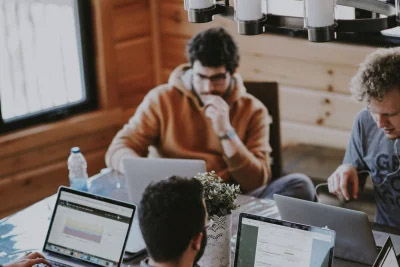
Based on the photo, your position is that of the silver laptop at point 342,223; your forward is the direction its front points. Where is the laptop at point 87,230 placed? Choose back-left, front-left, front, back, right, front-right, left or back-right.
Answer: back-left

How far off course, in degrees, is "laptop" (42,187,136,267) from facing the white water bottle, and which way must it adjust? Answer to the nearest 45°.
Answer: approximately 135° to its right

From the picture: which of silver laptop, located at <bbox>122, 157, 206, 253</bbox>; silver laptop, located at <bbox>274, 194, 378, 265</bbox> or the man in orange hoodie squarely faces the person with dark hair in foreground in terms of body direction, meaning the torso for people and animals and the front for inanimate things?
the man in orange hoodie

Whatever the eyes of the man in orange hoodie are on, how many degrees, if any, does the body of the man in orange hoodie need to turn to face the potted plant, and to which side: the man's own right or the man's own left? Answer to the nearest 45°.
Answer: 0° — they already face it

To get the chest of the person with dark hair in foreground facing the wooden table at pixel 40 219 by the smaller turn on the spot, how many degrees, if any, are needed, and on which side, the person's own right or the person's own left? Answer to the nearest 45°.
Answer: approximately 90° to the person's own left

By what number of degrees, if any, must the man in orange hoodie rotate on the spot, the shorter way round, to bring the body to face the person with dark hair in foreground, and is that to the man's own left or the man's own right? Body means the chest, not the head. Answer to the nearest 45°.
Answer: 0° — they already face them

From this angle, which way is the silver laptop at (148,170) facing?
away from the camera
